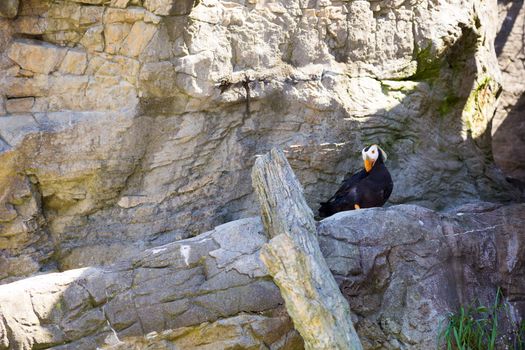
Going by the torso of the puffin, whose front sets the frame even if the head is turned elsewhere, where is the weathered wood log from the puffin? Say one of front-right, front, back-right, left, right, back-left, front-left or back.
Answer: right
